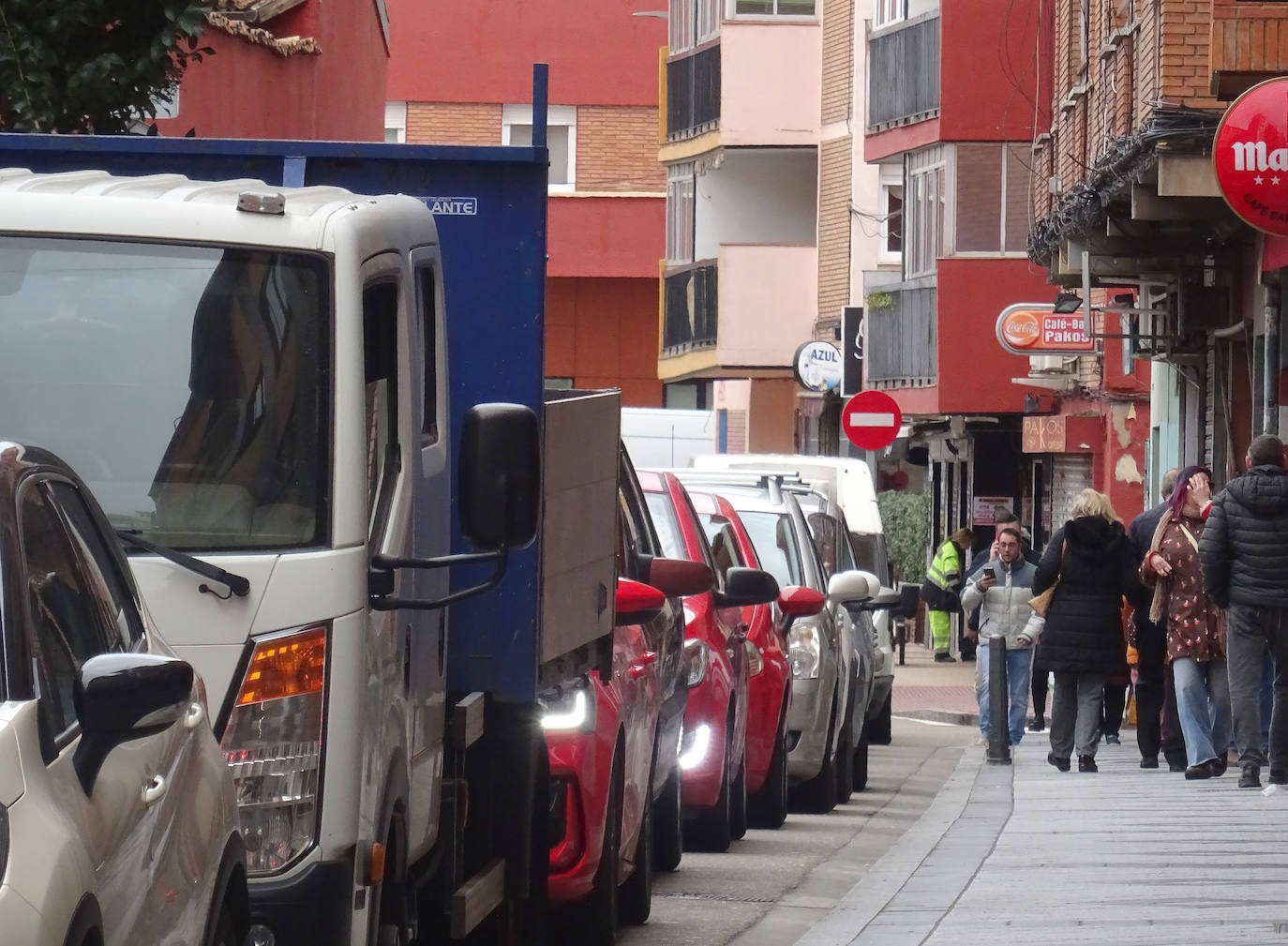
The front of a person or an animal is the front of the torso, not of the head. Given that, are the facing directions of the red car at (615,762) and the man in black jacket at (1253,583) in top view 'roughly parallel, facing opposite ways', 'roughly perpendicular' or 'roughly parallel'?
roughly parallel, facing opposite ways

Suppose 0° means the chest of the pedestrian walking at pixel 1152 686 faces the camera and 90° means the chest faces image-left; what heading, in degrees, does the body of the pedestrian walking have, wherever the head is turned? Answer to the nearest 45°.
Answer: approximately 180°

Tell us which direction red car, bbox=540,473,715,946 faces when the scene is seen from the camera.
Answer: facing the viewer

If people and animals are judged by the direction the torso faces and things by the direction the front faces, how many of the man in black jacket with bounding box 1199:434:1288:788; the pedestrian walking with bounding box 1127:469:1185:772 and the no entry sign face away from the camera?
2

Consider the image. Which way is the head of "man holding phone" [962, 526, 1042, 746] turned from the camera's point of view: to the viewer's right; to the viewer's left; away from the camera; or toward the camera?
toward the camera

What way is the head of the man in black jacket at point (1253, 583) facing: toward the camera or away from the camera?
away from the camera

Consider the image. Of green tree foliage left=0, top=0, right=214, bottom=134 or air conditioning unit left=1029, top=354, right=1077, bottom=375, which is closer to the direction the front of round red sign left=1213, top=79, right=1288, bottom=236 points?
the green tree foliage

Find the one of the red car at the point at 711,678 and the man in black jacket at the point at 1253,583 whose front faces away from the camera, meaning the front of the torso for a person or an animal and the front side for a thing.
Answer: the man in black jacket

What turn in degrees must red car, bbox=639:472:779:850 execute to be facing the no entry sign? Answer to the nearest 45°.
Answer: approximately 180°

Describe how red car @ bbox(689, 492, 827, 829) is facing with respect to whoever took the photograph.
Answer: facing the viewer

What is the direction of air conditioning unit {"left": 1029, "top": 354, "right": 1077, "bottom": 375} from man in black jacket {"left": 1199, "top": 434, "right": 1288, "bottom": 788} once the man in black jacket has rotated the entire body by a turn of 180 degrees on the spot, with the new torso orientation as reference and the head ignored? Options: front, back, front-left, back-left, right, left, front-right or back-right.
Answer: back

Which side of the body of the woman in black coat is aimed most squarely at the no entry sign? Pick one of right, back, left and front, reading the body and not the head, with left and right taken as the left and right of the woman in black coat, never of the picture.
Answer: front

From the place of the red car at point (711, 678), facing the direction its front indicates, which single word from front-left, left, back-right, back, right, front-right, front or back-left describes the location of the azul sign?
back
